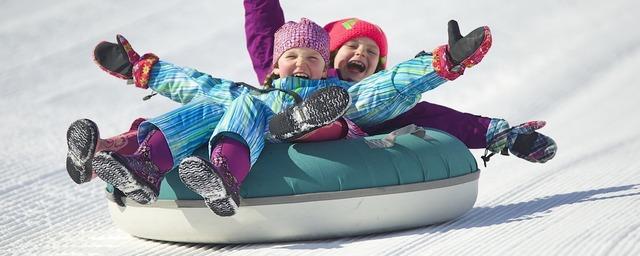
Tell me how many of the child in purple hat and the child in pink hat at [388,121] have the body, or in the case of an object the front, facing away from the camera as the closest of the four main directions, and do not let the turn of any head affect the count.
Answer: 0

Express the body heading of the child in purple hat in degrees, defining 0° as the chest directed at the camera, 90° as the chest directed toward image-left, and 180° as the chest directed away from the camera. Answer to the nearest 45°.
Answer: approximately 45°

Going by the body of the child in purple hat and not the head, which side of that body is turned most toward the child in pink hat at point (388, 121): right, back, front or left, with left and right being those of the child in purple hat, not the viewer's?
back

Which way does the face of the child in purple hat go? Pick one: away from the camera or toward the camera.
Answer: toward the camera
